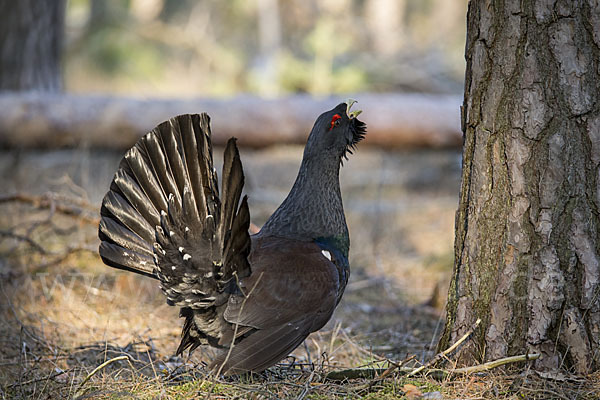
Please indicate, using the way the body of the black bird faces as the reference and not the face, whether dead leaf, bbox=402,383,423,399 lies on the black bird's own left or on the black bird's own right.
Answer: on the black bird's own right

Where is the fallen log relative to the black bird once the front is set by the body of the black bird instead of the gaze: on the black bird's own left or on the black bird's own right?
on the black bird's own left

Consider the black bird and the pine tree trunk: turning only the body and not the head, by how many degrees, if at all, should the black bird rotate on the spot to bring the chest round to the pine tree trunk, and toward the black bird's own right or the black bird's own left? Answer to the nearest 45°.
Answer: approximately 45° to the black bird's own right

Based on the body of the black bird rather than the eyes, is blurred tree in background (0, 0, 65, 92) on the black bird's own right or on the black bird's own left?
on the black bird's own left

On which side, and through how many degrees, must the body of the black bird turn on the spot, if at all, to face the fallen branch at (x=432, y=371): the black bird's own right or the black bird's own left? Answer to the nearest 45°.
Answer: approximately 45° to the black bird's own right

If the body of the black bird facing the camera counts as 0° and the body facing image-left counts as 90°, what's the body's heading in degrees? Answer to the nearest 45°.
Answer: approximately 225°
